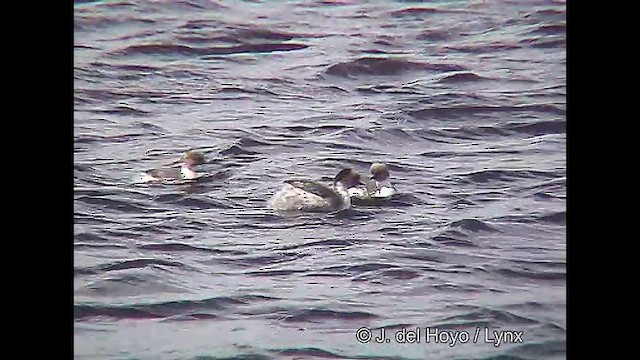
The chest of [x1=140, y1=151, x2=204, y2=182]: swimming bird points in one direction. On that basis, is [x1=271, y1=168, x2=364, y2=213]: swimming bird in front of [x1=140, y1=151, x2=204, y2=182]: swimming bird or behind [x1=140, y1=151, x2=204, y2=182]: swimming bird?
in front

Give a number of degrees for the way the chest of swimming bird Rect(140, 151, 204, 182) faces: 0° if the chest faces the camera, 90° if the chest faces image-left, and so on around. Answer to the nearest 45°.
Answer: approximately 270°

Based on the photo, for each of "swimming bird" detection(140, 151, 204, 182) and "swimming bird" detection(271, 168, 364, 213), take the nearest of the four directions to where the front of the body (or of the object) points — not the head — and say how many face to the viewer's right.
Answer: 2

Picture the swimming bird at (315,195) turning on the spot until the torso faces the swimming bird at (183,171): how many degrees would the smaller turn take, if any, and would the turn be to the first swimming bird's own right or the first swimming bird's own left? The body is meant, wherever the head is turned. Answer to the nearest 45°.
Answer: approximately 180°

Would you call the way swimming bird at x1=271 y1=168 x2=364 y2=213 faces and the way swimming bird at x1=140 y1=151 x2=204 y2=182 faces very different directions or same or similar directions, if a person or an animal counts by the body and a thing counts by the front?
same or similar directions

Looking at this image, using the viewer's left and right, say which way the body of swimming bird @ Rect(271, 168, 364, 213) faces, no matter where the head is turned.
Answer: facing to the right of the viewer

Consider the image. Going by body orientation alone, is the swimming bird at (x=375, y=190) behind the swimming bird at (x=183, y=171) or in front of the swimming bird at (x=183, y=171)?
in front
